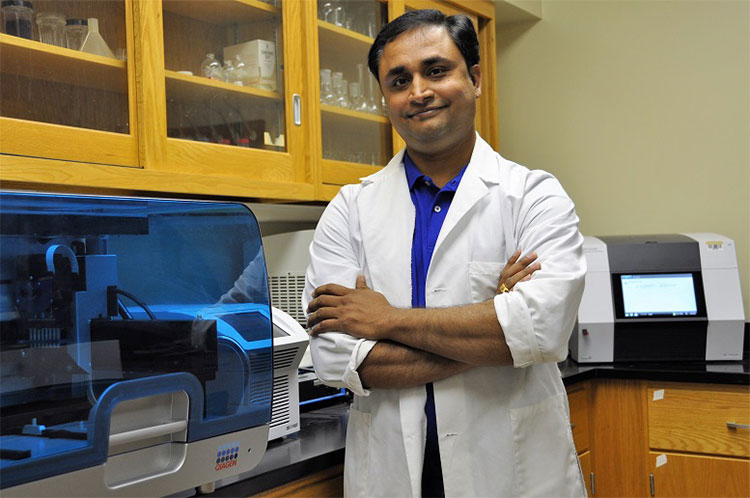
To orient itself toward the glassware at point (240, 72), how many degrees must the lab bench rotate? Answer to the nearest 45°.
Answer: approximately 90° to its right

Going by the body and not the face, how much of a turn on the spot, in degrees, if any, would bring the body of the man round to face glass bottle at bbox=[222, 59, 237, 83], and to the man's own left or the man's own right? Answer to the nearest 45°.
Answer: approximately 135° to the man's own right

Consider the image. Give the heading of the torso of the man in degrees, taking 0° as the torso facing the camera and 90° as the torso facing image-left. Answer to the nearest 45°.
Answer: approximately 0°

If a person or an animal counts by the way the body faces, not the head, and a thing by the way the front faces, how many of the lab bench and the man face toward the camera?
2

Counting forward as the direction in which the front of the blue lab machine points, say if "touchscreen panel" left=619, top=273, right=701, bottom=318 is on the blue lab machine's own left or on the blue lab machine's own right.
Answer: on the blue lab machine's own left

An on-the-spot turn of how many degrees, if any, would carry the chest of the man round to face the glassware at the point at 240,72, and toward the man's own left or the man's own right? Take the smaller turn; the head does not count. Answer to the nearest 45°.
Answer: approximately 135° to the man's own right

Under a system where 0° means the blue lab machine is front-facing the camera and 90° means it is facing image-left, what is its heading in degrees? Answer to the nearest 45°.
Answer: approximately 315°

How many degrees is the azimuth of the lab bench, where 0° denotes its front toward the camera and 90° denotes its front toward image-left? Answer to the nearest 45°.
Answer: approximately 0°
